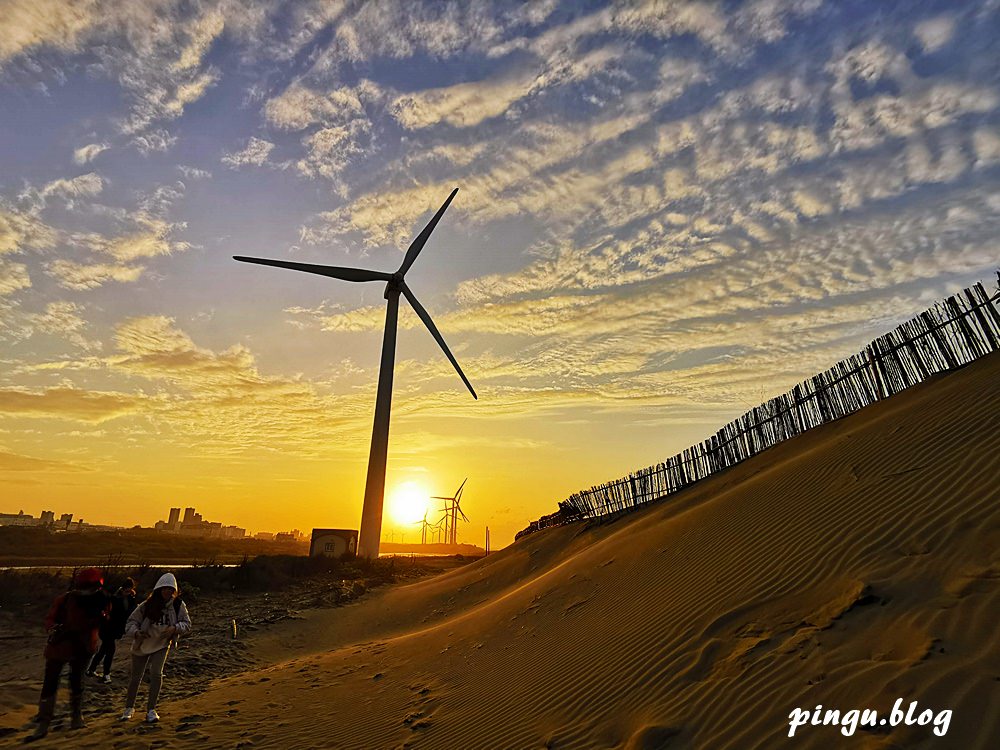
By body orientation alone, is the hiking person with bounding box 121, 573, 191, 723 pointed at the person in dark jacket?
no

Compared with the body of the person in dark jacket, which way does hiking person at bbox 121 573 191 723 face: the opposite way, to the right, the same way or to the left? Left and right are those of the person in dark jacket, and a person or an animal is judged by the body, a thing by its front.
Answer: the same way

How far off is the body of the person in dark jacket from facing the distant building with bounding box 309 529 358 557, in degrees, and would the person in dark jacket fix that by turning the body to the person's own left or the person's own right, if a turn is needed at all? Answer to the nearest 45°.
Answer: approximately 135° to the person's own left

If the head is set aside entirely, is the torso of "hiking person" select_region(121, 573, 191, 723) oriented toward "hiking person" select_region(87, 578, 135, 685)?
no

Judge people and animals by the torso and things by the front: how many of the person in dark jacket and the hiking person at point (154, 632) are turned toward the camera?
2

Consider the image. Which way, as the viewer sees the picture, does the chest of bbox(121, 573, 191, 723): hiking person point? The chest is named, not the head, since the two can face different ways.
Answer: toward the camera

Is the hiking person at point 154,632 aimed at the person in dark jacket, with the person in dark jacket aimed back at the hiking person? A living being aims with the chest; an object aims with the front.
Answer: no

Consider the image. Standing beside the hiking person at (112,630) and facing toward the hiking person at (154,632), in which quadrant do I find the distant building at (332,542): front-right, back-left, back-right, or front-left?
back-left

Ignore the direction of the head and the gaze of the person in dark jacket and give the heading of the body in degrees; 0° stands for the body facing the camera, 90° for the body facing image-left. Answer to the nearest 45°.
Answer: approximately 0°

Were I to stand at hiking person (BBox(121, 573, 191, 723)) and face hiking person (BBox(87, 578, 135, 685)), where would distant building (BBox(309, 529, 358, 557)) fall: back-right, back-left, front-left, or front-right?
front-right

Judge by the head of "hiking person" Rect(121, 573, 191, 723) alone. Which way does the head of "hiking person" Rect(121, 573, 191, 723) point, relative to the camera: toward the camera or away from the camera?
toward the camera

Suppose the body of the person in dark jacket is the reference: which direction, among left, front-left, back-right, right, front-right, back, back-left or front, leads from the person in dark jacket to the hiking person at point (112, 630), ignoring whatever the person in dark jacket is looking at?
back

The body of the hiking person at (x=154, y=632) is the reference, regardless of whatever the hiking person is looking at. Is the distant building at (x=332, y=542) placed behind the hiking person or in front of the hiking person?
behind
